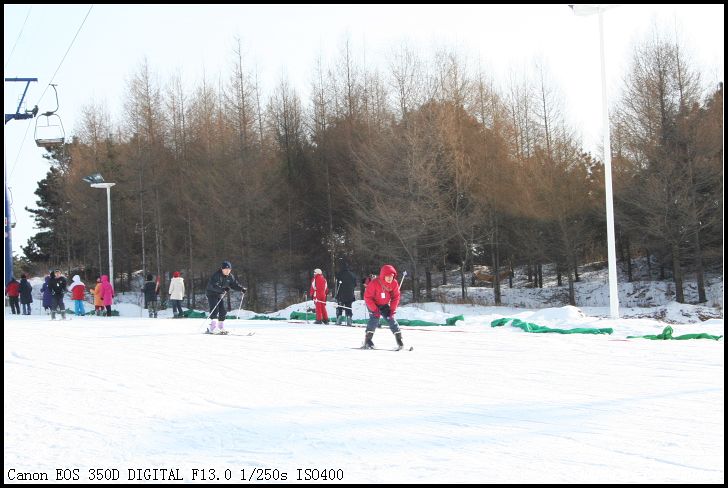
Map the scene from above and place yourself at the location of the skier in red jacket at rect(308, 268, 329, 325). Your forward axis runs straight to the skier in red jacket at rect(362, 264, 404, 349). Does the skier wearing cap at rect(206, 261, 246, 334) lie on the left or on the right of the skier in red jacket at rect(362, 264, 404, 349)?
right

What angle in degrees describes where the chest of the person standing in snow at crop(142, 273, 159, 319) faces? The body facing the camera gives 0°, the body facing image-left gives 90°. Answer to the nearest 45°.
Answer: approximately 180°

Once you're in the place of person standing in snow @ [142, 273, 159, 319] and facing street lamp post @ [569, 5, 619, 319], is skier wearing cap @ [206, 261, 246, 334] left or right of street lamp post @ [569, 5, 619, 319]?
right

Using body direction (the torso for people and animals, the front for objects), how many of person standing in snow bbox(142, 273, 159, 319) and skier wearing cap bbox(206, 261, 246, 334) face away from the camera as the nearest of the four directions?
1

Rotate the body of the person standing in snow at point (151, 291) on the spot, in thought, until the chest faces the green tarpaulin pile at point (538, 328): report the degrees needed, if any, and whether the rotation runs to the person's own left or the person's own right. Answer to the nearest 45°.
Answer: approximately 135° to the person's own right

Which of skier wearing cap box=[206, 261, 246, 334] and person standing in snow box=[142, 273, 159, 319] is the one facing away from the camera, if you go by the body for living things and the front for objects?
the person standing in snow

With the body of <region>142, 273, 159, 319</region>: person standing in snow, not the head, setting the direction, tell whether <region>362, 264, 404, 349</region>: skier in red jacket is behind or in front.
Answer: behind

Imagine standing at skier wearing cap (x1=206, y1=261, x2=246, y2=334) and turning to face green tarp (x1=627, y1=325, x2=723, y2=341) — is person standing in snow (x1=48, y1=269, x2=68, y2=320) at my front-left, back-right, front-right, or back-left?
back-left

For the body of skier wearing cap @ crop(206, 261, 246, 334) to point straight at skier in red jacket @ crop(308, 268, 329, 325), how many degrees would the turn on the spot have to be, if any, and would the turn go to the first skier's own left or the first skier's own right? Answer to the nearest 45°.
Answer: approximately 90° to the first skier's own left
